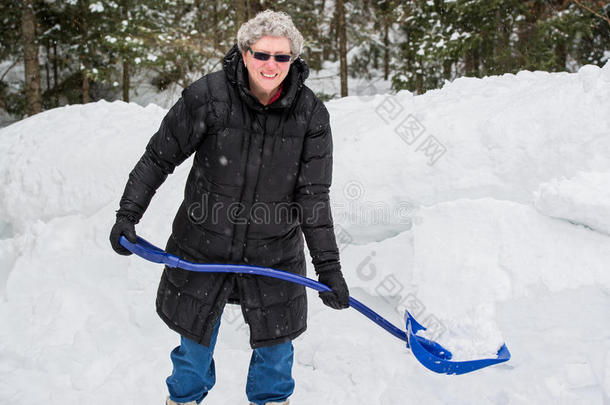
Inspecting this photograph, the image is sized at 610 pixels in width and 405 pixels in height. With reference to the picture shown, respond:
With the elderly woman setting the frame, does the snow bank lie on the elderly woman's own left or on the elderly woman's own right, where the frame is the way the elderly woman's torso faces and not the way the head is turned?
on the elderly woman's own left

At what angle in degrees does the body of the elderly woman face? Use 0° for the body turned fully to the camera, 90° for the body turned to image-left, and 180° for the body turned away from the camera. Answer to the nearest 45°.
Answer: approximately 0°
